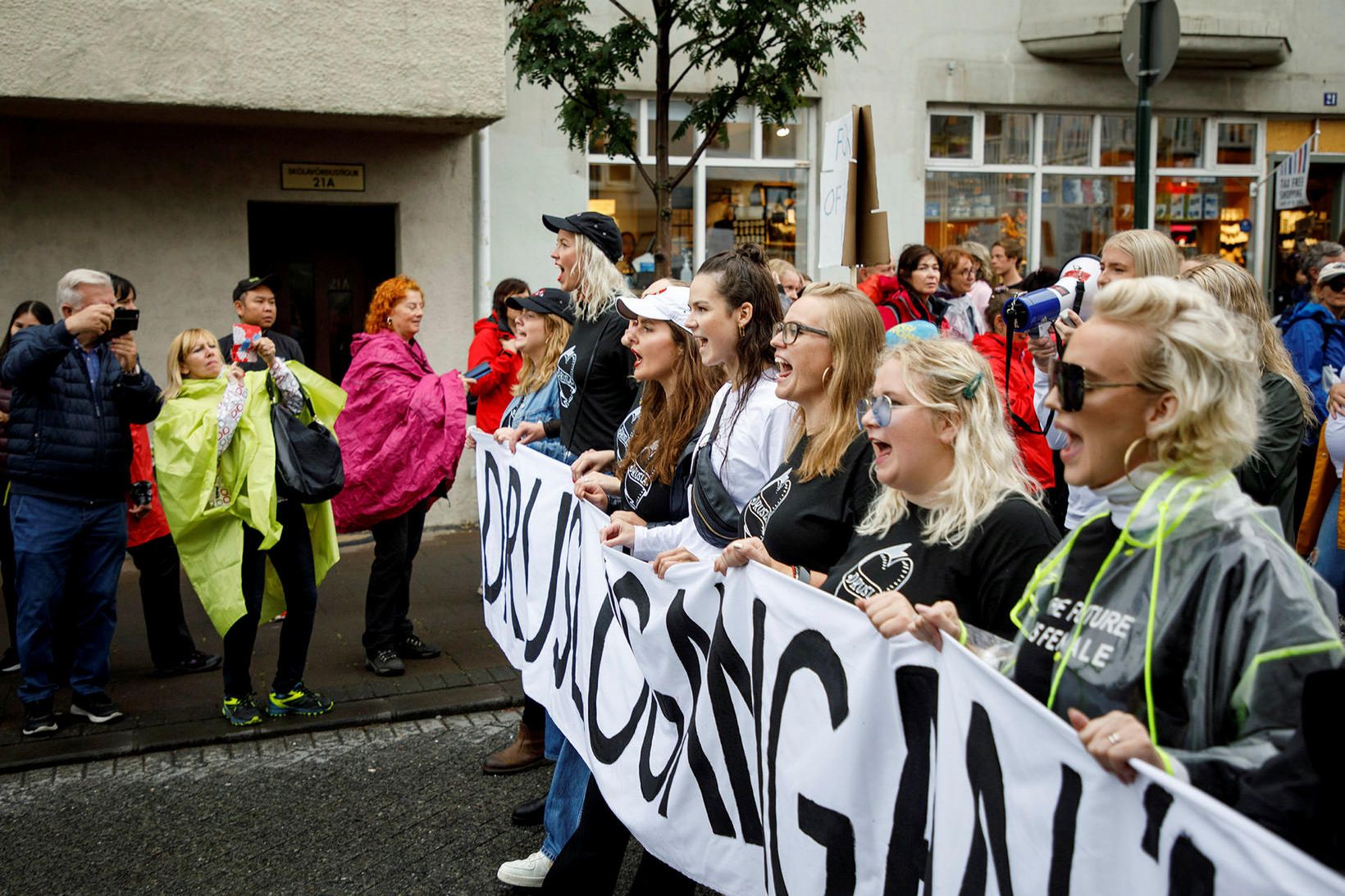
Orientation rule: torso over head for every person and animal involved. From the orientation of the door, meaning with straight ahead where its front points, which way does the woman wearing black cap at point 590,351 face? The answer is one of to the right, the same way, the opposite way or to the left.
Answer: to the right

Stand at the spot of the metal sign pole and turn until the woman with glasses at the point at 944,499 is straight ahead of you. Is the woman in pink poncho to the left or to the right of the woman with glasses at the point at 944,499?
right

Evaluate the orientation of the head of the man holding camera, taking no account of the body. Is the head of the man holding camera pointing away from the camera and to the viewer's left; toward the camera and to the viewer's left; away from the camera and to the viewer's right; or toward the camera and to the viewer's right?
toward the camera and to the viewer's right

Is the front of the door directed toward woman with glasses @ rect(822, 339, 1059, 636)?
yes

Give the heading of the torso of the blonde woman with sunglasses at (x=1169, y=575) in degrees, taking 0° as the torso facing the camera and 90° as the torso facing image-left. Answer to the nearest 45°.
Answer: approximately 45°

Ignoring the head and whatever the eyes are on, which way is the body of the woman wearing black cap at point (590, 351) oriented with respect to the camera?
to the viewer's left

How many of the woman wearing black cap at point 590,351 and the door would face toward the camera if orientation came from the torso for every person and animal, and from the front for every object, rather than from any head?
1
